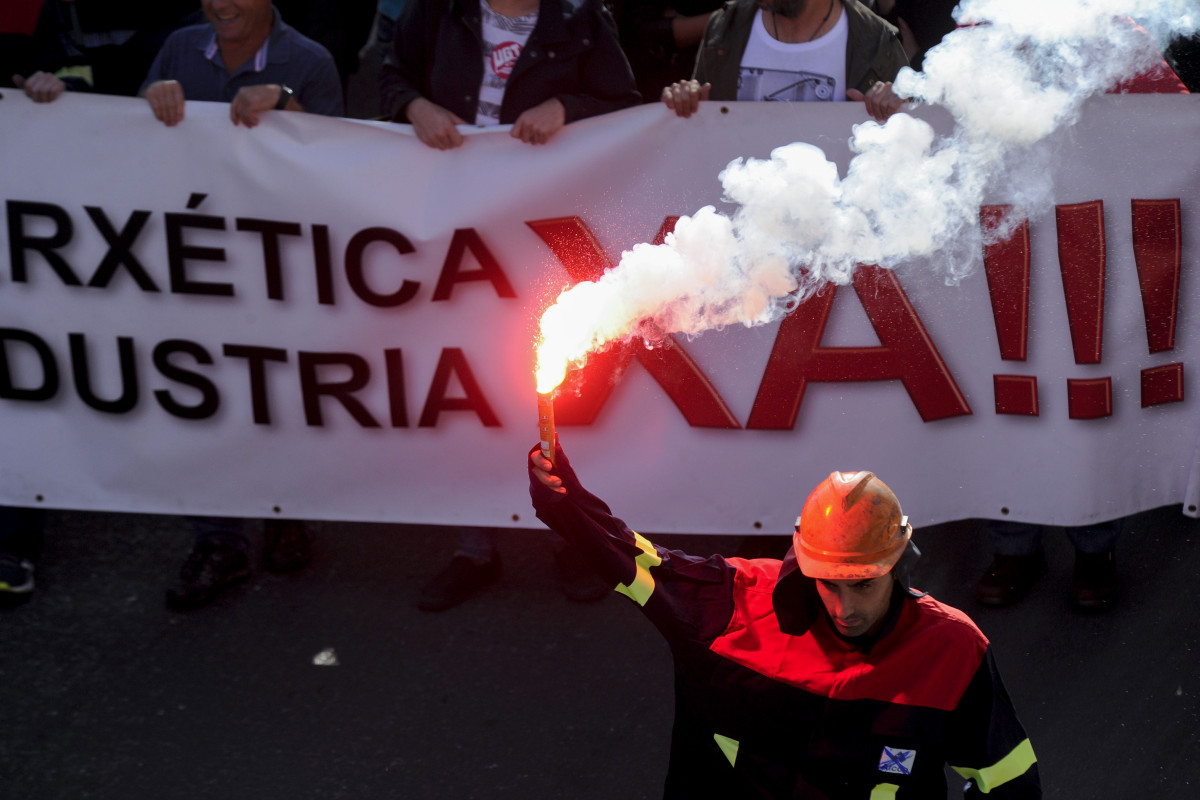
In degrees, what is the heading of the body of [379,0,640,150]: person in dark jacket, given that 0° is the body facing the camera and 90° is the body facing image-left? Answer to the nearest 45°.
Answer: approximately 0°

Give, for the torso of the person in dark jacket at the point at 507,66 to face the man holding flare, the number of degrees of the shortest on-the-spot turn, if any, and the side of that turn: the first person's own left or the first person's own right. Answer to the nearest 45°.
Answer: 0° — they already face them

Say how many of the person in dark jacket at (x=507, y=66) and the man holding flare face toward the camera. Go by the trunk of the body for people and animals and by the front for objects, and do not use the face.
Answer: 2

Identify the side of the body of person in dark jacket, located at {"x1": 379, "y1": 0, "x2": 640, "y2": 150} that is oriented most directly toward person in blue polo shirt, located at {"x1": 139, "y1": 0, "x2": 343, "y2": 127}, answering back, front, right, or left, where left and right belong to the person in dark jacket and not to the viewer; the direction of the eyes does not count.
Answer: right
